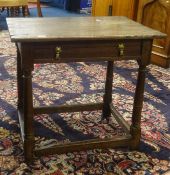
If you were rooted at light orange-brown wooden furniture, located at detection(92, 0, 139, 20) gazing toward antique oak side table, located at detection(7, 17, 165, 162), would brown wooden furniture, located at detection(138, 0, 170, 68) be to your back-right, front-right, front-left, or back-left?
front-left

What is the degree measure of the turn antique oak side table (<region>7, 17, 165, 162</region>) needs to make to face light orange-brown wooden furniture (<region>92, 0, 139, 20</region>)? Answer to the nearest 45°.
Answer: approximately 180°

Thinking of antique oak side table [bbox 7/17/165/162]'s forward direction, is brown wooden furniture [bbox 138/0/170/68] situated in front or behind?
behind

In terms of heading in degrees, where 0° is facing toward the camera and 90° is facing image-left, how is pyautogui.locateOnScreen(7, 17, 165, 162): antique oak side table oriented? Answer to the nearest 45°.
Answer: approximately 0°
